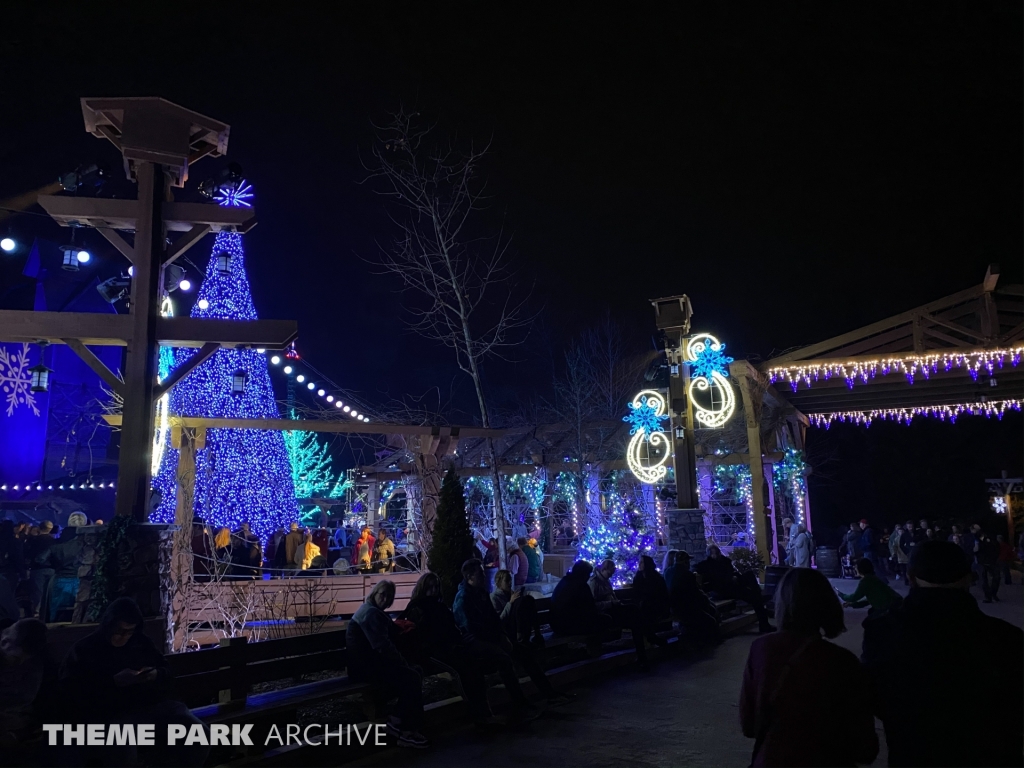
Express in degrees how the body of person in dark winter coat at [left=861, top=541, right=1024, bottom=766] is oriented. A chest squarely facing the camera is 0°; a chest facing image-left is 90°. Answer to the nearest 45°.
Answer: approximately 180°

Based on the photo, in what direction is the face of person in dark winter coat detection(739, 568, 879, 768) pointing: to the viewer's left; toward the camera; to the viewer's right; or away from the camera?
away from the camera

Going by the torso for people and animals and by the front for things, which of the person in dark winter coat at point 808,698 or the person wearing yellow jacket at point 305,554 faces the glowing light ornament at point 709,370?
the person in dark winter coat

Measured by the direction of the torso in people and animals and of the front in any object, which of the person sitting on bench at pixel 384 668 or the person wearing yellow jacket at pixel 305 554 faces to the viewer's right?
the person sitting on bench

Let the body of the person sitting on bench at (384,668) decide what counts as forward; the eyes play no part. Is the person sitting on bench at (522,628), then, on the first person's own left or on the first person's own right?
on the first person's own left

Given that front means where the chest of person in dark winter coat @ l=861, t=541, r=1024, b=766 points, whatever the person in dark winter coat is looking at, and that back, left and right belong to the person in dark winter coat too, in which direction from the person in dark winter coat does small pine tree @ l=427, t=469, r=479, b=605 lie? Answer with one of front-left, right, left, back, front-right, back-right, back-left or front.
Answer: front-left

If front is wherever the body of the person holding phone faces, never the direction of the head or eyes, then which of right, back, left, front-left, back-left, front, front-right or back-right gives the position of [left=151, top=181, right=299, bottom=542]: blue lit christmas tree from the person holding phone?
back-left

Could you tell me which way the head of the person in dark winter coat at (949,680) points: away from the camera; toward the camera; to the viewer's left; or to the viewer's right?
away from the camera

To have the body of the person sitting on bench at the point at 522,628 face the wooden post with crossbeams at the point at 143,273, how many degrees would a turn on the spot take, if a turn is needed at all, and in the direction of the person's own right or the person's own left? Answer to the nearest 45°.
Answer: approximately 135° to the person's own right
